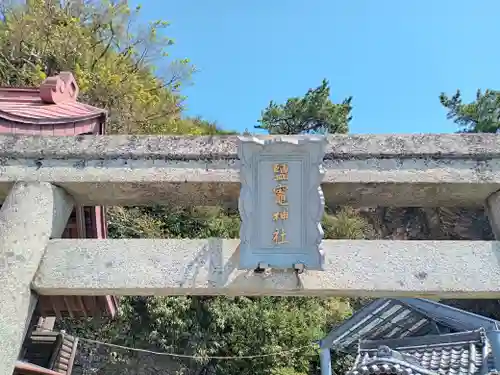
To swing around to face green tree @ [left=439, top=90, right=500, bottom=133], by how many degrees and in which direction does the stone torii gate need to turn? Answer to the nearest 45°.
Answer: approximately 135° to its left

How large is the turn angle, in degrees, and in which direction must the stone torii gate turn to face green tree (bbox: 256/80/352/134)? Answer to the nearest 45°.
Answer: approximately 180°

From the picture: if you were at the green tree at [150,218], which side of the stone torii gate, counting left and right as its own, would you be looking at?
back

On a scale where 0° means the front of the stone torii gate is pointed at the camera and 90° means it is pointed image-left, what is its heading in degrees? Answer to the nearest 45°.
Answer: approximately 0°
